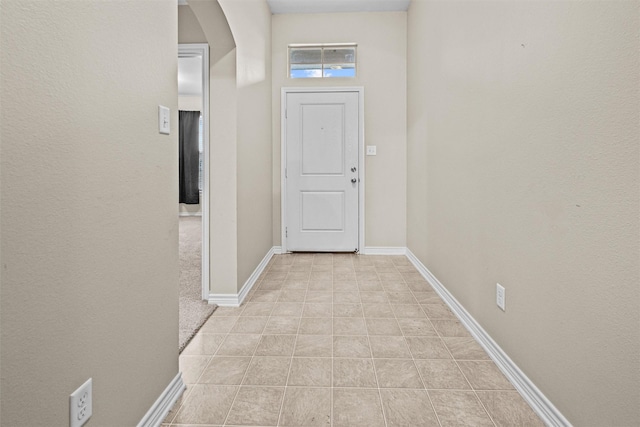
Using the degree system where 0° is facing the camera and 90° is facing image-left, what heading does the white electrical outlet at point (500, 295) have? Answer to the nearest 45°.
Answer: approximately 45°

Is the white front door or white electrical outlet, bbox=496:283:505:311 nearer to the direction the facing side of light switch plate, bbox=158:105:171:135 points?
the white electrical outlet

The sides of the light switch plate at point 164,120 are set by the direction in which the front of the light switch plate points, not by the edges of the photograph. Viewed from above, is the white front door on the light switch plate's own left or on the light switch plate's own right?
on the light switch plate's own left

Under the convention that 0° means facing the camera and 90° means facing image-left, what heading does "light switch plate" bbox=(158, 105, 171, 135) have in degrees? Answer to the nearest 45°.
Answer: approximately 315°

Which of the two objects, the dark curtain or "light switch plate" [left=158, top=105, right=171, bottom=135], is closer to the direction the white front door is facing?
the light switch plate

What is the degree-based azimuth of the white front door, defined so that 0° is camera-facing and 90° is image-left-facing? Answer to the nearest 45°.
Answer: approximately 0°
